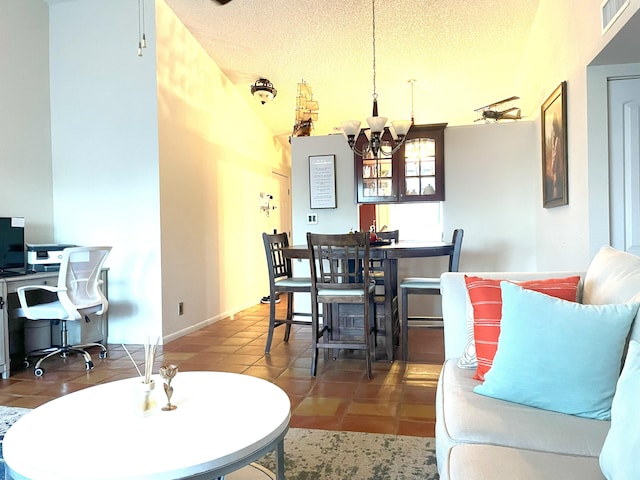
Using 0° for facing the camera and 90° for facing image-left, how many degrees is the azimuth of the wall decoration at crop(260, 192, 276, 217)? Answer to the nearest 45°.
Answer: approximately 270°

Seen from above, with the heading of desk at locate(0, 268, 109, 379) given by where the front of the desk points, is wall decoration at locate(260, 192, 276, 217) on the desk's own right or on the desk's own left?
on the desk's own left

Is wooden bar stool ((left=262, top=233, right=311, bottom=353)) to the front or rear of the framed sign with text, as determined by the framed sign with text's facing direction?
to the front

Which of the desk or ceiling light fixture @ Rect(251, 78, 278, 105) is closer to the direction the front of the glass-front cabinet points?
the desk

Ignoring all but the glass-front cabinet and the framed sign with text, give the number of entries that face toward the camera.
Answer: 2

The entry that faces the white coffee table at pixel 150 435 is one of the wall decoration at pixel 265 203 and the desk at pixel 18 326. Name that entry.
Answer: the desk

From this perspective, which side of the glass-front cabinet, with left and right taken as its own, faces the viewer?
front
